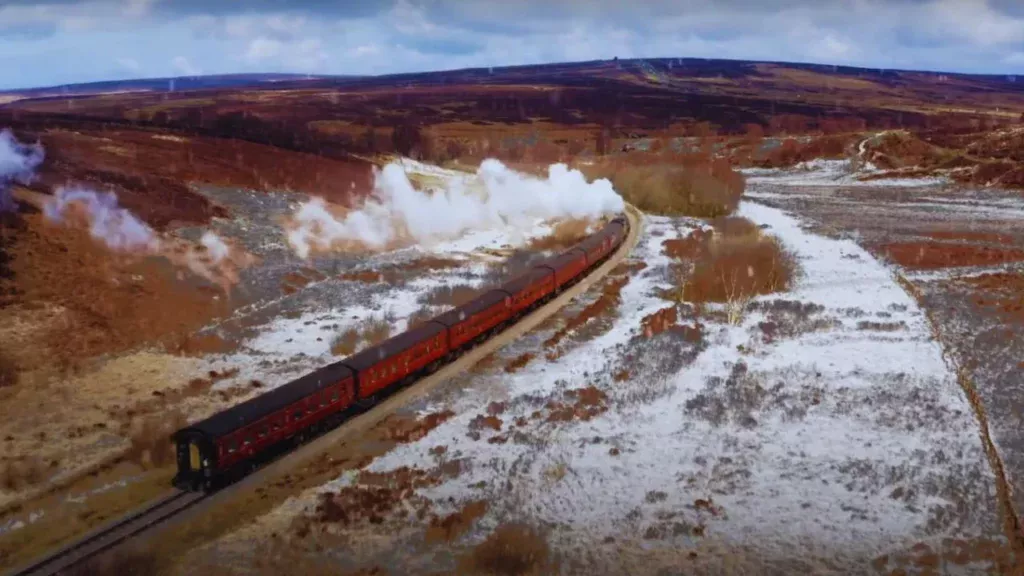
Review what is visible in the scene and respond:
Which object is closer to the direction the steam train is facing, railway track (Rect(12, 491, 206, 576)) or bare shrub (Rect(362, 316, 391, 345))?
the bare shrub

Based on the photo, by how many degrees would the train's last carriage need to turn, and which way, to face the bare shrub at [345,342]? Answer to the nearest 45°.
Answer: approximately 45° to its left

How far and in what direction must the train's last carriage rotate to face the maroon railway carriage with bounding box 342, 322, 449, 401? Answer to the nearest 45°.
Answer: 0° — it already faces it

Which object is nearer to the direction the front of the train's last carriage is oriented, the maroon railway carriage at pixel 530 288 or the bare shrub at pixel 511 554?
the maroon railway carriage

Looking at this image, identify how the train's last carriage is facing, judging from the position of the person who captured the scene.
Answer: facing away from the viewer and to the right of the viewer

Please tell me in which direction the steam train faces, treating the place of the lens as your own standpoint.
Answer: facing away from the viewer and to the right of the viewer

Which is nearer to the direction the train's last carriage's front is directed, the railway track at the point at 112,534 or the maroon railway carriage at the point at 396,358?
the maroon railway carriage

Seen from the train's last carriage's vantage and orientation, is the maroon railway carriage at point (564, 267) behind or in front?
in front

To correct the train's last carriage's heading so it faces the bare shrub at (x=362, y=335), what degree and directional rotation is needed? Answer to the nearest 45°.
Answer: approximately 45° to its left
